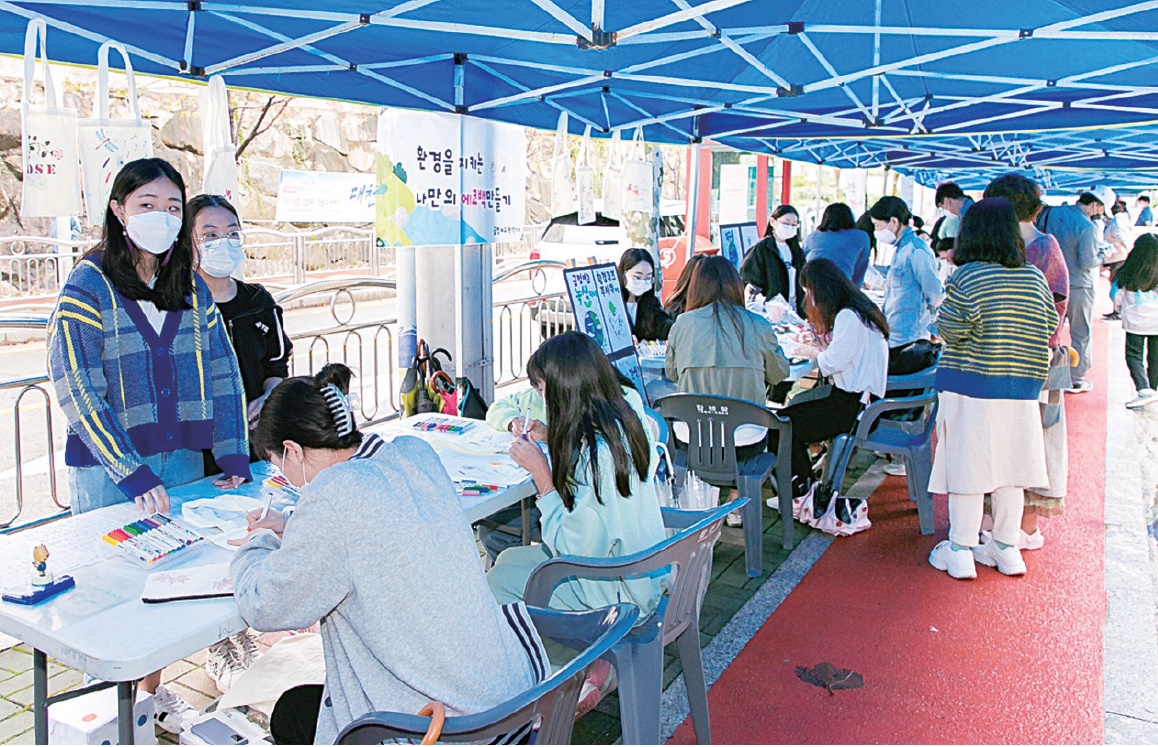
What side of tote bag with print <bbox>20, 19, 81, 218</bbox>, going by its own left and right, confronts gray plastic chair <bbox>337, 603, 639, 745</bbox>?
front

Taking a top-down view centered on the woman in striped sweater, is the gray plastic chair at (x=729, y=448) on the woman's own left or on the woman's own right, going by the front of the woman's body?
on the woman's own left

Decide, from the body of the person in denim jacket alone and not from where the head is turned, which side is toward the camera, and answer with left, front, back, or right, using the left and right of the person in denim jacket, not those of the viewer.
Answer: left

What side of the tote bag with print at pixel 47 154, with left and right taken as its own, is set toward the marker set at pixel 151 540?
front

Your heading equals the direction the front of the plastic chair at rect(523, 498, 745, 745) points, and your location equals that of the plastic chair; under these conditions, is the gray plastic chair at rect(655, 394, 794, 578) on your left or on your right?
on your right

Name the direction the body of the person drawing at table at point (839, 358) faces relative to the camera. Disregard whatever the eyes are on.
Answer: to the viewer's left

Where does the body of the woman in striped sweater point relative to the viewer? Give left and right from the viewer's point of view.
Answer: facing away from the viewer and to the left of the viewer

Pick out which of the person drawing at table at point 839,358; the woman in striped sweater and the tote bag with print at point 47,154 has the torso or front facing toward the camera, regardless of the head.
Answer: the tote bag with print

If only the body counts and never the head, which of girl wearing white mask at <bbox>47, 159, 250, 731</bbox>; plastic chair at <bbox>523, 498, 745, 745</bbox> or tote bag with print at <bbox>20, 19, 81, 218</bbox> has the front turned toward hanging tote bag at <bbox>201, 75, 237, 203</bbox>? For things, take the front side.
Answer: the plastic chair

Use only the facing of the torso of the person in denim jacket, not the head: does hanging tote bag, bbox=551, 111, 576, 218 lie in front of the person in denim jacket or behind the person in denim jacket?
in front

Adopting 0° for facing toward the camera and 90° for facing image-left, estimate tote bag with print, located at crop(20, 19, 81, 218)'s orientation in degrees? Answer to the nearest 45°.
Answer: approximately 0°

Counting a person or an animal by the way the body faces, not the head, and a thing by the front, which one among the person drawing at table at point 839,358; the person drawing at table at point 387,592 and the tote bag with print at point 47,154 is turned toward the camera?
the tote bag with print

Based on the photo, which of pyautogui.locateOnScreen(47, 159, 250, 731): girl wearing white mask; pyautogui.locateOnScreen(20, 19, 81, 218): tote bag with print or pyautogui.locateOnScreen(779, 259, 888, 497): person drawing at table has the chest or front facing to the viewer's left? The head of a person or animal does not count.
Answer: the person drawing at table

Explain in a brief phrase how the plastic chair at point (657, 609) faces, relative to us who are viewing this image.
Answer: facing away from the viewer and to the left of the viewer

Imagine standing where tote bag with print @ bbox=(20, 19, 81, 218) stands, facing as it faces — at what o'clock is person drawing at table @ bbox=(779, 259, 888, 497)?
The person drawing at table is roughly at 9 o'clock from the tote bag with print.

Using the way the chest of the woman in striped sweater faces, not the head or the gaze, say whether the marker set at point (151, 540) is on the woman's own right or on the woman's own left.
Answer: on the woman's own left

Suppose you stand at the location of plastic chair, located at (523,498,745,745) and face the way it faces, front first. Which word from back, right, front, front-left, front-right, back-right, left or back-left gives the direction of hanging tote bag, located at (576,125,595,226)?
front-right

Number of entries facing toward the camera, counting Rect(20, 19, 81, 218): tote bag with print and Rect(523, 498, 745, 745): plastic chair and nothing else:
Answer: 1
